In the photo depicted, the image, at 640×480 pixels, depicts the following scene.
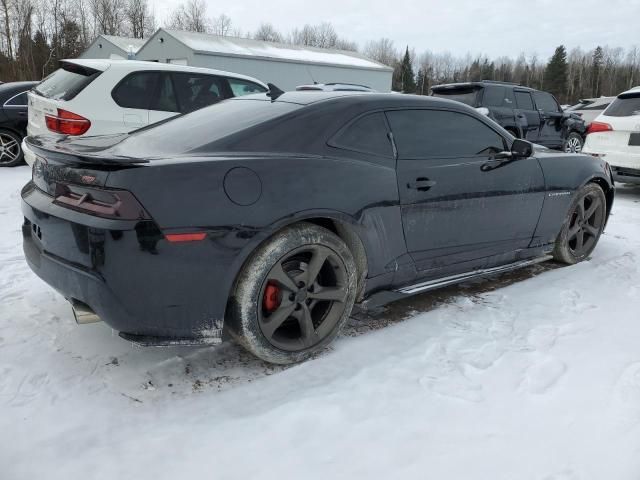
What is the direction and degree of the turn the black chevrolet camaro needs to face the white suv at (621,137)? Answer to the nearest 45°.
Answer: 0° — it already faces it

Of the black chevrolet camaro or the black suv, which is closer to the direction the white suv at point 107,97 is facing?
the black suv

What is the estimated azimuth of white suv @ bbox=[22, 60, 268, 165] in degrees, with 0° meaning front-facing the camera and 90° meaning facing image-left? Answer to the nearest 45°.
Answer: approximately 225°

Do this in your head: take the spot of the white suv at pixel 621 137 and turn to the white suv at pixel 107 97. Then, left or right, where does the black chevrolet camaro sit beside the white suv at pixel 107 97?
left

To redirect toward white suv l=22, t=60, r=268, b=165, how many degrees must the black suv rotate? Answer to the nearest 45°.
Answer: approximately 180°

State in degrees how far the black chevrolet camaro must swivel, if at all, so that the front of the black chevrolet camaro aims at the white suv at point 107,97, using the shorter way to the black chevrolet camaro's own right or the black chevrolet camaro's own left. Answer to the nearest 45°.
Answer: approximately 90° to the black chevrolet camaro's own left

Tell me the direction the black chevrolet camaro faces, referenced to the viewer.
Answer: facing away from the viewer and to the right of the viewer

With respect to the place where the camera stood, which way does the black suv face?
facing away from the viewer and to the right of the viewer
